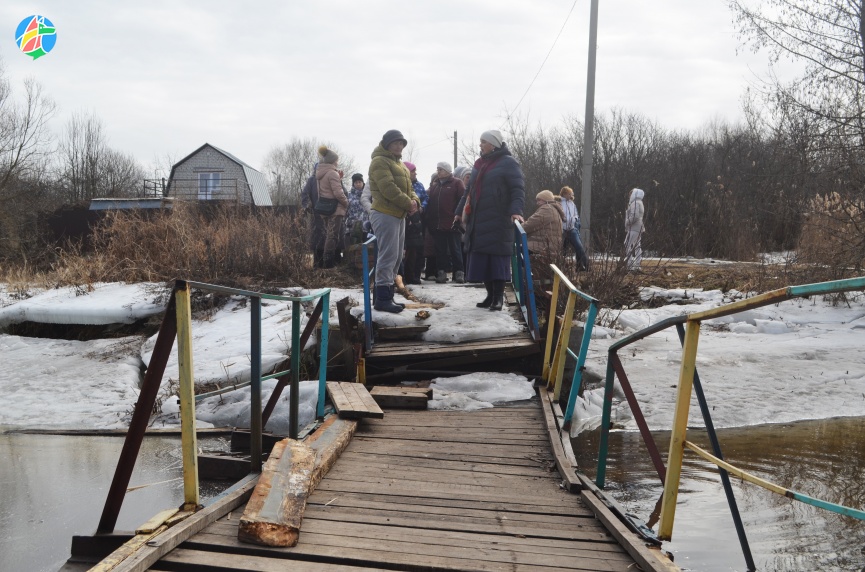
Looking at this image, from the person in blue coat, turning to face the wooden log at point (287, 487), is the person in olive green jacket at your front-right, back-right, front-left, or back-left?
front-right

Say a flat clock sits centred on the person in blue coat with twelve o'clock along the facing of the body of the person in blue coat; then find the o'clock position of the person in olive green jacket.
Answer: The person in olive green jacket is roughly at 1 o'clock from the person in blue coat.

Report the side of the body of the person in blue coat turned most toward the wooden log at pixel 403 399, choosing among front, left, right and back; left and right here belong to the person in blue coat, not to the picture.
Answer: front

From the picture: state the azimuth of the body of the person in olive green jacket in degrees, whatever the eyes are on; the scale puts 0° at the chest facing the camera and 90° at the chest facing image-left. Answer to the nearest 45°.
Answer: approximately 270°

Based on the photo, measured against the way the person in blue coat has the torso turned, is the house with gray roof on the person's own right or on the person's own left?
on the person's own right

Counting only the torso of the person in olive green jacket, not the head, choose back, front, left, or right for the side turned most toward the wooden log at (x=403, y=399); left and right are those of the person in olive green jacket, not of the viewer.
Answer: right

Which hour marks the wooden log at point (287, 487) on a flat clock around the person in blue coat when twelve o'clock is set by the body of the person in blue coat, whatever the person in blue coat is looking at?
The wooden log is roughly at 11 o'clock from the person in blue coat.

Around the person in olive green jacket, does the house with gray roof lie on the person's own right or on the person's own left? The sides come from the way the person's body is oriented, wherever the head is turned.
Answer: on the person's own left

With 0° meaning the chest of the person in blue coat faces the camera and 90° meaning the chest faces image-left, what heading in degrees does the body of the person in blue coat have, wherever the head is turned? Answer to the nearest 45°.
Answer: approximately 45°
